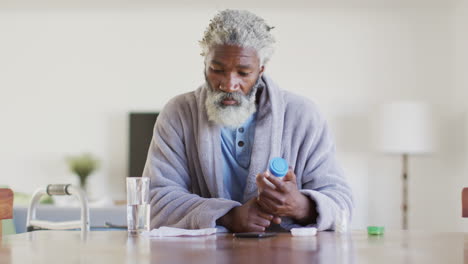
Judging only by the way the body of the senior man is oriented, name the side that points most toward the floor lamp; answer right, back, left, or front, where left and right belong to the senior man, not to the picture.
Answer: back

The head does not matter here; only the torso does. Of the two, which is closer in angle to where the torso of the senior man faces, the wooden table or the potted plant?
the wooden table

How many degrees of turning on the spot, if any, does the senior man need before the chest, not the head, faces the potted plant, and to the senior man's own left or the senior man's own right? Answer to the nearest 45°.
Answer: approximately 180°

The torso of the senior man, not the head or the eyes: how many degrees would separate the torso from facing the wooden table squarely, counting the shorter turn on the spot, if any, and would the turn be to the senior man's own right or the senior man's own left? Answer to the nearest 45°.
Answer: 0° — they already face it

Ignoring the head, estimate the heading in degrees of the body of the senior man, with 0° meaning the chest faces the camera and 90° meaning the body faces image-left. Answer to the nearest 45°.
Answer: approximately 0°
